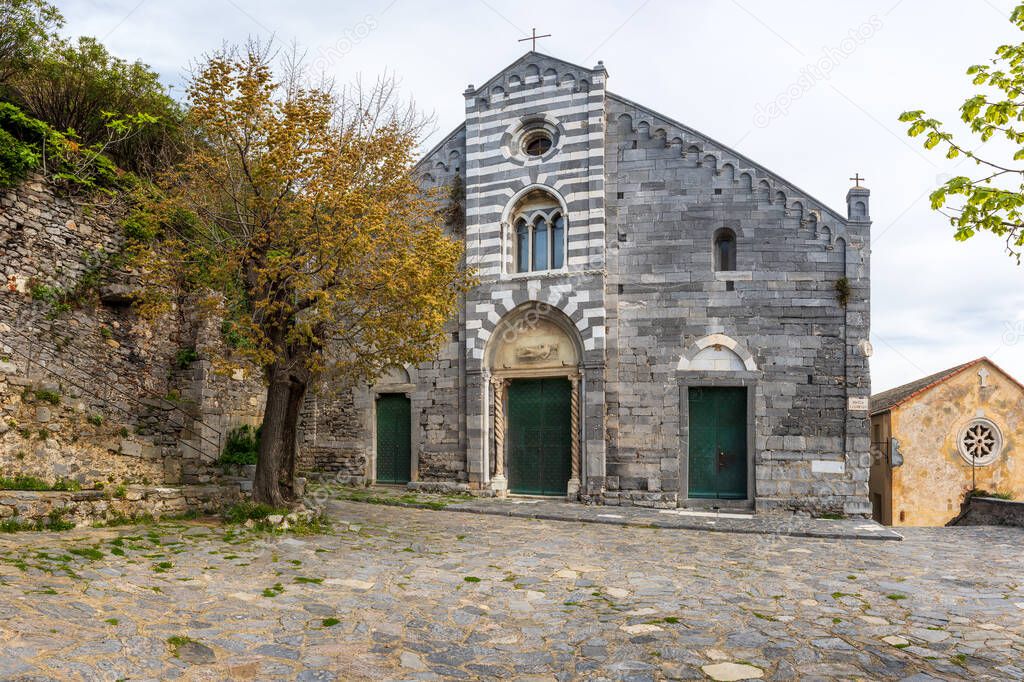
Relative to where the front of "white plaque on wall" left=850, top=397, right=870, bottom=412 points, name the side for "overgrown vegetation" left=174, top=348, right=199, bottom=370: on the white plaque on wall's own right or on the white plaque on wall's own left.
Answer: on the white plaque on wall's own right

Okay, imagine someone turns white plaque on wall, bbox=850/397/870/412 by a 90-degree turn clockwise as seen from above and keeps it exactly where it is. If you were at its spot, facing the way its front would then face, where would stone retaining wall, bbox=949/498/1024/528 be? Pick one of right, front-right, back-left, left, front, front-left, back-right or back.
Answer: back-right

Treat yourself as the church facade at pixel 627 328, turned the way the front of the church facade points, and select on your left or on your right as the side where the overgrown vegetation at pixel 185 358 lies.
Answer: on your right

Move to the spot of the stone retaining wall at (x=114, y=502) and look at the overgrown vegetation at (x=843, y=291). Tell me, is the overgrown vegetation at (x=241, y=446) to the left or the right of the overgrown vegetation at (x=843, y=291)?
left

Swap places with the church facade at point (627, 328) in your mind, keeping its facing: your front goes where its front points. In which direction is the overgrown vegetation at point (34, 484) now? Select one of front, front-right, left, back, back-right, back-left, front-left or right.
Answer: front-right

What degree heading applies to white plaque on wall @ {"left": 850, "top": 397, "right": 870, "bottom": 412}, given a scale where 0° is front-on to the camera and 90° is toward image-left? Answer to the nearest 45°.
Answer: approximately 0°

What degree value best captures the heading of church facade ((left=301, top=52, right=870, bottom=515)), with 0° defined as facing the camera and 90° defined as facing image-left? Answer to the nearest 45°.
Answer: approximately 0°
